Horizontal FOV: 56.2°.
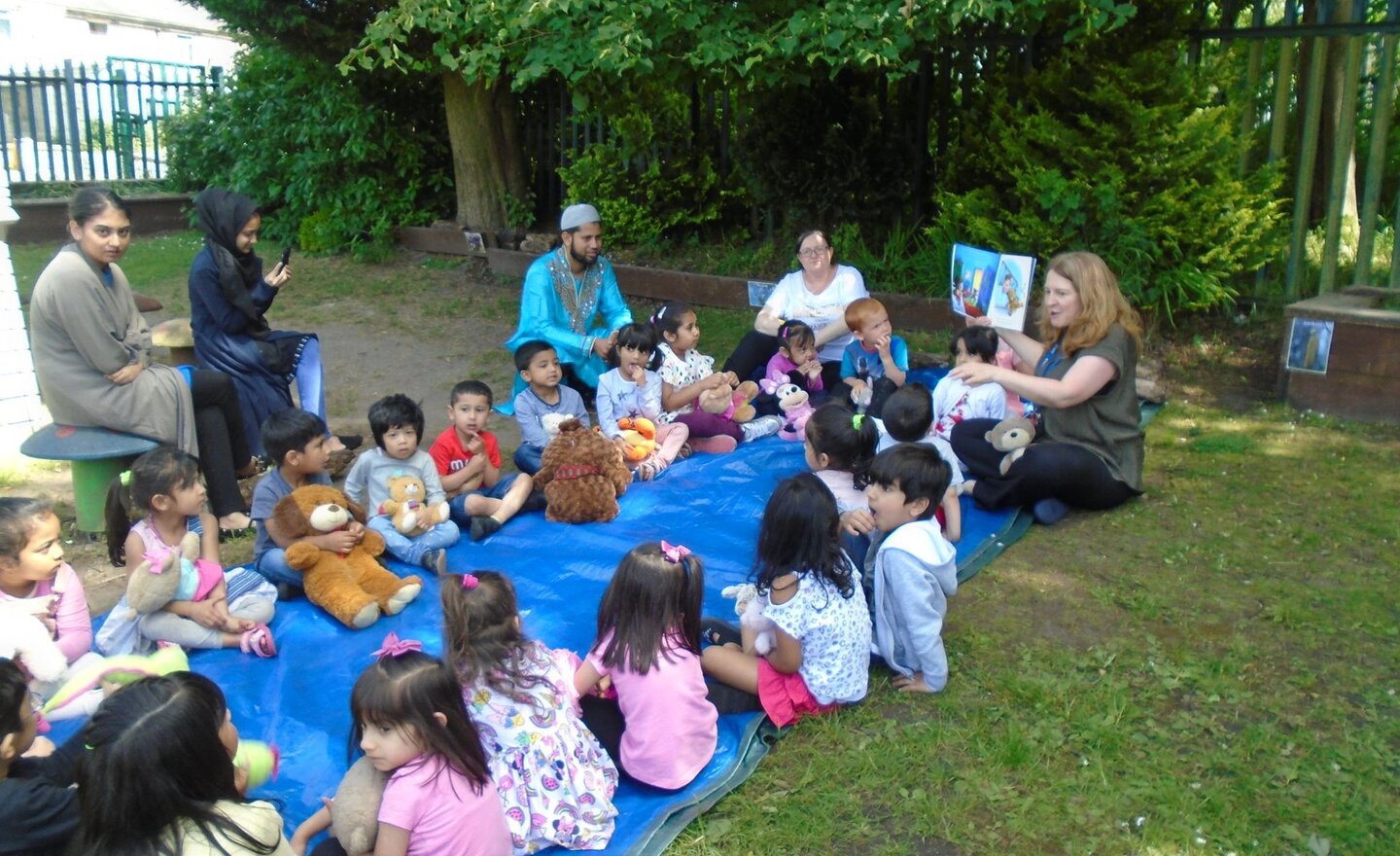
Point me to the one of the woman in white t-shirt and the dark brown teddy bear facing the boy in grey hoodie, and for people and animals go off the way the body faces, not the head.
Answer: the woman in white t-shirt

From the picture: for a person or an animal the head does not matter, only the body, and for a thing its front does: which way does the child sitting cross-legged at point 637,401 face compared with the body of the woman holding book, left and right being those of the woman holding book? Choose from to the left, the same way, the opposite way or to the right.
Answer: to the left

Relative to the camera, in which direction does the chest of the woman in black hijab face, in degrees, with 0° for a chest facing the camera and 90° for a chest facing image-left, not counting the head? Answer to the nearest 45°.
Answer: approximately 270°

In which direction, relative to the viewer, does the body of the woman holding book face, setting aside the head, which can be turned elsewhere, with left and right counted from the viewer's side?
facing to the left of the viewer

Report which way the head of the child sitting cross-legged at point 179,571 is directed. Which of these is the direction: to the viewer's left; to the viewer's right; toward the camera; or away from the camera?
to the viewer's right

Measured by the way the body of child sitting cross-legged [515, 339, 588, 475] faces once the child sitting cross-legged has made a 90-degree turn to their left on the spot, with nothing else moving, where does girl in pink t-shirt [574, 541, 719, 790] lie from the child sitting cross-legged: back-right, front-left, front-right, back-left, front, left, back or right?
back-right

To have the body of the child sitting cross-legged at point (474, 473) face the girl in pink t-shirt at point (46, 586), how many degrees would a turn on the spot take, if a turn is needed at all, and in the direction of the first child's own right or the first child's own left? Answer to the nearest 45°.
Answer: approximately 90° to the first child's own right

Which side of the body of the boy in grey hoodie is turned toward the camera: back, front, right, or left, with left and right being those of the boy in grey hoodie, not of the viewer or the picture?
left

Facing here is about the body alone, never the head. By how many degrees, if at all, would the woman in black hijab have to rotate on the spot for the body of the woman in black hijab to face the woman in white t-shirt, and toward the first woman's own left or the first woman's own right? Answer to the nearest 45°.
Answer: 0° — they already face them
